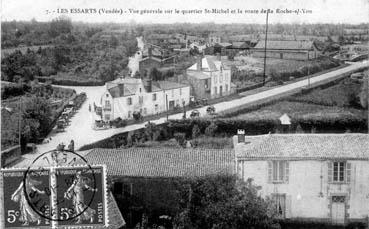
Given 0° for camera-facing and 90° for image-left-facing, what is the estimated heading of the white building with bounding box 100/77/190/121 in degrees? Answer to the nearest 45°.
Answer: approximately 315°
